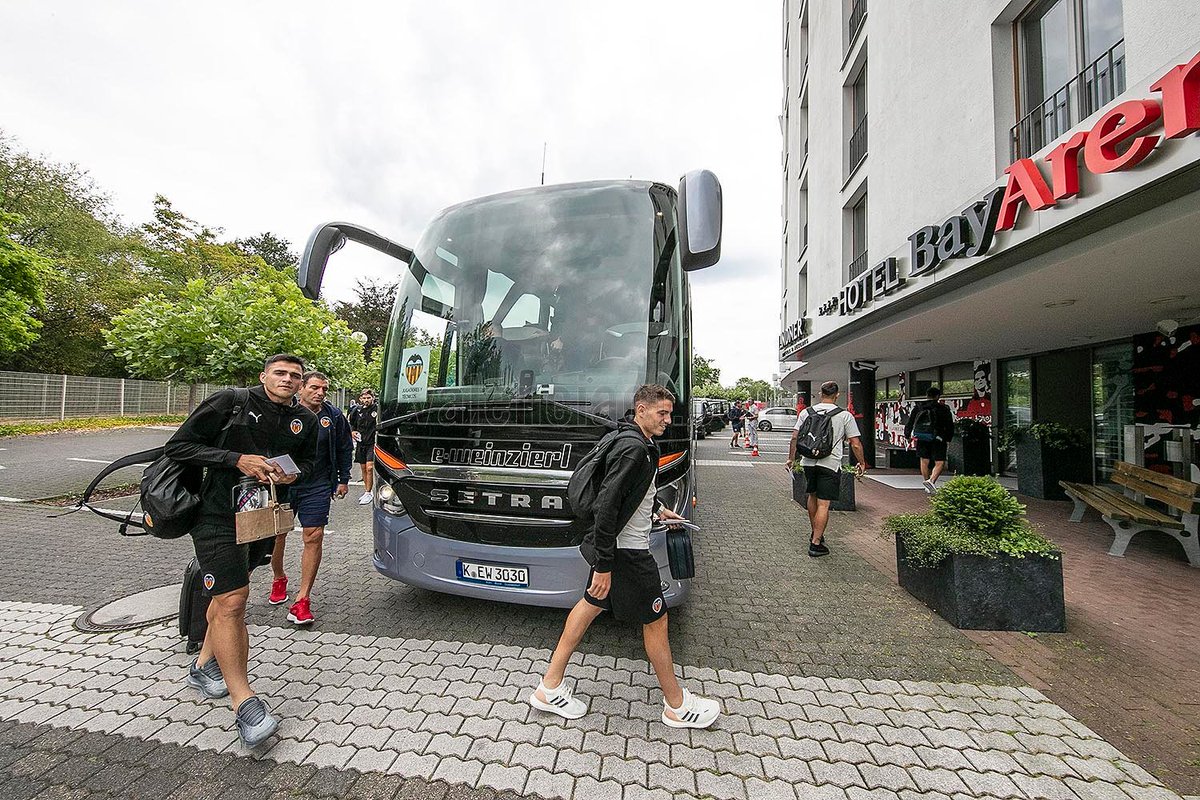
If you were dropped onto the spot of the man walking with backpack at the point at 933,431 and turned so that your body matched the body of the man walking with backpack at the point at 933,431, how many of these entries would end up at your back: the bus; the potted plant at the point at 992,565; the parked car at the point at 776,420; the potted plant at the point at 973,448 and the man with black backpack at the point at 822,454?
3

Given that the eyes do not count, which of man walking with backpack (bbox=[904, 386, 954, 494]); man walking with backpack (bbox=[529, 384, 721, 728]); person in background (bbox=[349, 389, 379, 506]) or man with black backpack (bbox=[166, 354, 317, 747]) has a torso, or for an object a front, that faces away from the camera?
man walking with backpack (bbox=[904, 386, 954, 494])

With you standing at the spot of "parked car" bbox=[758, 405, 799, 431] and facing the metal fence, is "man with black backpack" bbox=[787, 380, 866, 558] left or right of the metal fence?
left

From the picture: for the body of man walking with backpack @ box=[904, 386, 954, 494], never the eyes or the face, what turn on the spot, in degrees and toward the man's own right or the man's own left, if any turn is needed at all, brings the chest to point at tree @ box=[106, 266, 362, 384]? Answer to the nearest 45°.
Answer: approximately 135° to the man's own left

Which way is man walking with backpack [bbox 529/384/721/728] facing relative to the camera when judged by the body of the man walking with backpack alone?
to the viewer's right

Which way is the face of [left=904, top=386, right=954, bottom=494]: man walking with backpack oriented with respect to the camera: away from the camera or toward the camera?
away from the camera

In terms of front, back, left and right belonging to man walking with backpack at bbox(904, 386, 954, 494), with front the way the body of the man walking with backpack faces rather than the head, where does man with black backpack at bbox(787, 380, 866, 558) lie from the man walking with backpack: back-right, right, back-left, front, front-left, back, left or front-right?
back

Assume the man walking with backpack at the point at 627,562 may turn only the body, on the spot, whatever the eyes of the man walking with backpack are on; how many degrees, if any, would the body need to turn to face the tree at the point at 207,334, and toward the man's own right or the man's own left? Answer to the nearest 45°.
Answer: approximately 135° to the man's own left

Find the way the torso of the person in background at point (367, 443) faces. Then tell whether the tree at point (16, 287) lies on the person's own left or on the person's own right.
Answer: on the person's own right

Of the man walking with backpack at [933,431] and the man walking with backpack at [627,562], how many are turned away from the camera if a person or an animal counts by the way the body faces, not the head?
1

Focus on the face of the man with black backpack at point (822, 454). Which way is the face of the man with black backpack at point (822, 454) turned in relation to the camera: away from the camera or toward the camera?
away from the camera

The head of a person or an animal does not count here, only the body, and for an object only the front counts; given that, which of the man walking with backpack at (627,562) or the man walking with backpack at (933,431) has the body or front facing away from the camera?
the man walking with backpack at (933,431)

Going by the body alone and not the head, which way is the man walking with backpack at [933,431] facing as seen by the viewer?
away from the camera

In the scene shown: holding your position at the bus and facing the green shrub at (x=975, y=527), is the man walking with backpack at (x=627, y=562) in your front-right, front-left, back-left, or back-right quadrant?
front-right

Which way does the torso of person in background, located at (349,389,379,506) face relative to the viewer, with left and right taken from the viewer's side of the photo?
facing the viewer

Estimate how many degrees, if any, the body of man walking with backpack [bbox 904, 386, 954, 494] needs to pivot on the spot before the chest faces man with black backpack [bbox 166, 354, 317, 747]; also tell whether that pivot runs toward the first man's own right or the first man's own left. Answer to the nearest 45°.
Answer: approximately 180°
